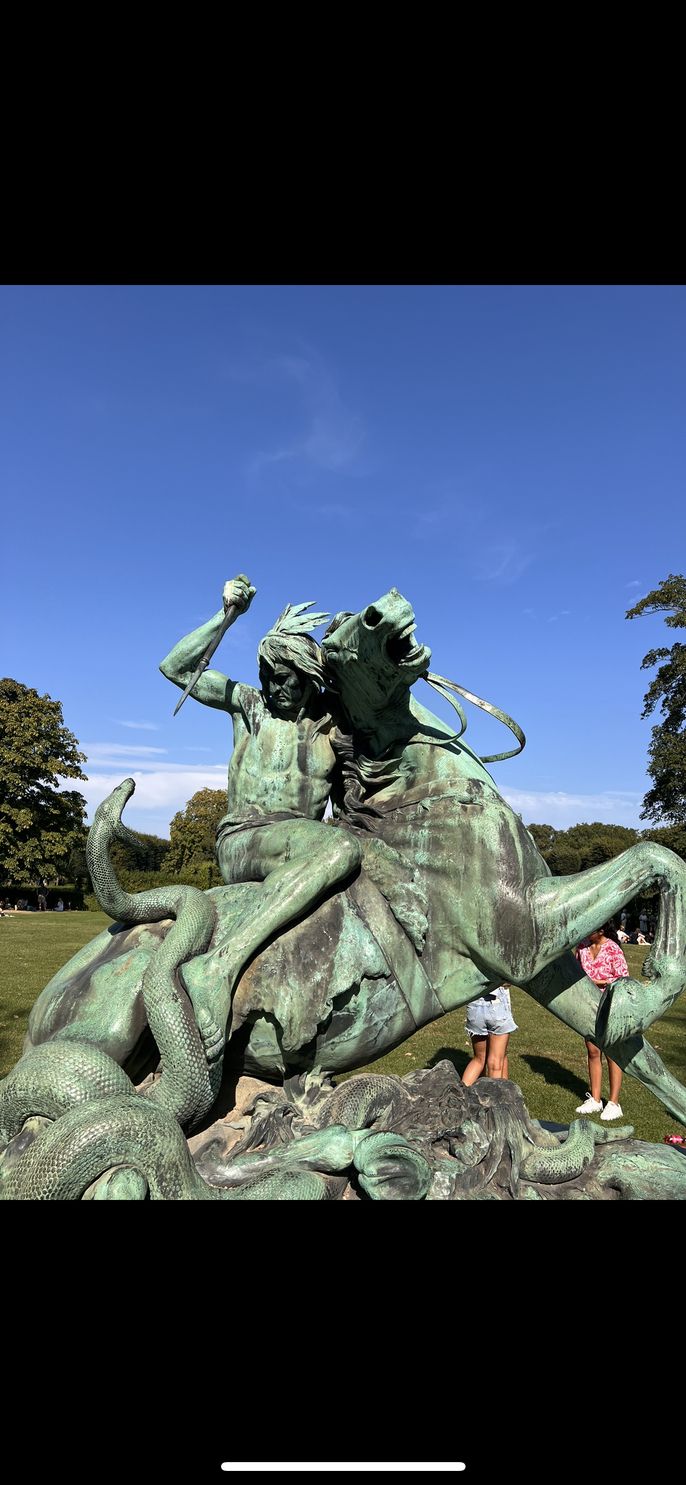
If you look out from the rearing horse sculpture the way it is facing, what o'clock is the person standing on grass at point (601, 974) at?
The person standing on grass is roughly at 10 o'clock from the rearing horse sculpture.

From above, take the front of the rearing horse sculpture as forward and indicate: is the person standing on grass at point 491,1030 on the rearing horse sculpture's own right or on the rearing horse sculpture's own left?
on the rearing horse sculpture's own left

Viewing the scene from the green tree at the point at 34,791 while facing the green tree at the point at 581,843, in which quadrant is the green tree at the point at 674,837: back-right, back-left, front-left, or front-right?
front-right

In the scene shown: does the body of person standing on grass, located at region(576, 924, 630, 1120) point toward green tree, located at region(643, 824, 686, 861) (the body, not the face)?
no

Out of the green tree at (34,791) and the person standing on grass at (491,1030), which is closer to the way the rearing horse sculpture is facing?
the person standing on grass

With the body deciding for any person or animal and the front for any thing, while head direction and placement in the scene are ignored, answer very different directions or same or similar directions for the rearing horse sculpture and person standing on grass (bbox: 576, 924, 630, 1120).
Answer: very different directions

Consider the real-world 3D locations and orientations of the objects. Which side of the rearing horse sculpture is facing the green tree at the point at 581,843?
left

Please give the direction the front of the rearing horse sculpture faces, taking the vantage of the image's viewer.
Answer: facing to the right of the viewer

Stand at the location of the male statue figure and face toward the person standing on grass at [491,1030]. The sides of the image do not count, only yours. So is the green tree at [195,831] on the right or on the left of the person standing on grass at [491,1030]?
left

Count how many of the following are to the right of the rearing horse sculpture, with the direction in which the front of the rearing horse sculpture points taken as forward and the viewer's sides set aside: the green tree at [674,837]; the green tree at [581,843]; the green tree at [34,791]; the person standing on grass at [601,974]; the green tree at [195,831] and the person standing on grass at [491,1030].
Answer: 0

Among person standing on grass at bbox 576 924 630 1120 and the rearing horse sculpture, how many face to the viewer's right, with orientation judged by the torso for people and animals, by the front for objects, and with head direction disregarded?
1

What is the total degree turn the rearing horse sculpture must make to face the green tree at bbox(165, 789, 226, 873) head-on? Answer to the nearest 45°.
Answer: approximately 90° to its left

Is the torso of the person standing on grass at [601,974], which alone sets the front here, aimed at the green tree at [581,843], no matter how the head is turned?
no

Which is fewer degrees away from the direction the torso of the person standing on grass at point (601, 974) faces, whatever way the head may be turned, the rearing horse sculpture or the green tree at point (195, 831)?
the rearing horse sculpture

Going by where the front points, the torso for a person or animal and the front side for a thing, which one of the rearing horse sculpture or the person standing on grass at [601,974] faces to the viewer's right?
the rearing horse sculpture

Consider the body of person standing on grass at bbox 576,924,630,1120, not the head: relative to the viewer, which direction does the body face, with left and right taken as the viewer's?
facing the viewer and to the left of the viewer
